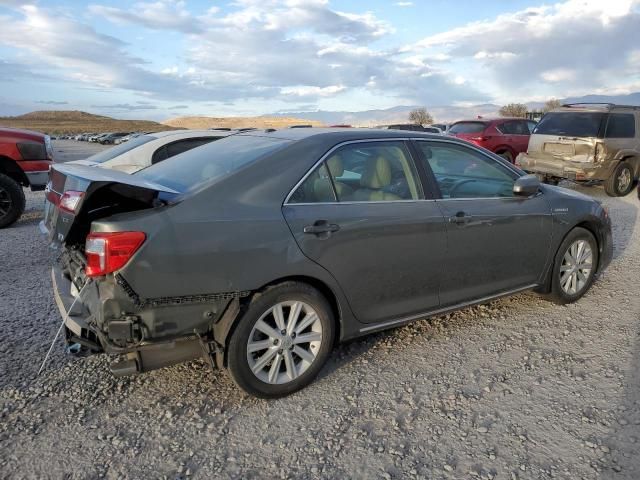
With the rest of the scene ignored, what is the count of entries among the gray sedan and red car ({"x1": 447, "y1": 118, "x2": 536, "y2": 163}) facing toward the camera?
0

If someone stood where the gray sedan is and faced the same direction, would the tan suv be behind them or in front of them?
in front

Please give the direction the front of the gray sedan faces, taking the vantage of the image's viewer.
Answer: facing away from the viewer and to the right of the viewer

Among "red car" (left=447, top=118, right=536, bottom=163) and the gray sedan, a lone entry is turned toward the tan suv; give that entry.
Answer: the gray sedan

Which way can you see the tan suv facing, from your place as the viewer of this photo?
facing away from the viewer and to the right of the viewer

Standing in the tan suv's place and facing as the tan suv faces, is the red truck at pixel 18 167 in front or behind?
behind

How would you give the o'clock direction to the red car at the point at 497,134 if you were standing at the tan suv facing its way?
The red car is roughly at 9 o'clock from the tan suv.
